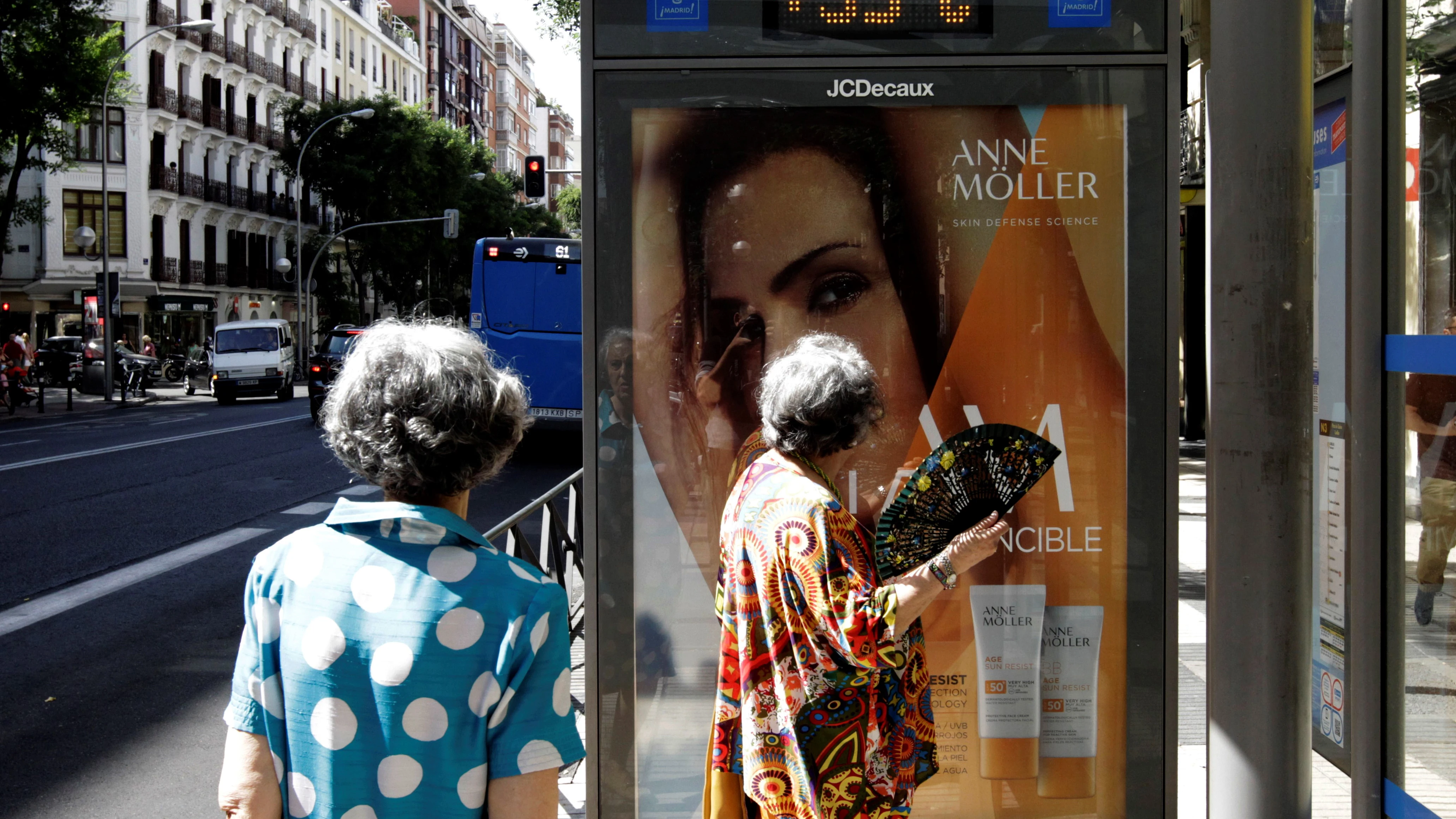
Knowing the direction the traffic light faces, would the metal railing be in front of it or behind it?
in front

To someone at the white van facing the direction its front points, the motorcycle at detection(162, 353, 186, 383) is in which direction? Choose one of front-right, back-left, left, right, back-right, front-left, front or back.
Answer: back

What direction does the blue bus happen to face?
away from the camera

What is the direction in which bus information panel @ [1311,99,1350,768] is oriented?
to the viewer's left

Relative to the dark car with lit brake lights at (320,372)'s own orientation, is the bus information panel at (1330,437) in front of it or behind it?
behind

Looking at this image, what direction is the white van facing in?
toward the camera

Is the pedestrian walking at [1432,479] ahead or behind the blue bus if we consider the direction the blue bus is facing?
behind

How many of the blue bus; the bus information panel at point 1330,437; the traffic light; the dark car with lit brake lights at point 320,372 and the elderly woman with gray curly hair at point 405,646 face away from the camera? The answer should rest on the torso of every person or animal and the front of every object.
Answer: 3

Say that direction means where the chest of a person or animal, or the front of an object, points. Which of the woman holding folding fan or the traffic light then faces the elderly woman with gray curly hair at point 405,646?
the traffic light

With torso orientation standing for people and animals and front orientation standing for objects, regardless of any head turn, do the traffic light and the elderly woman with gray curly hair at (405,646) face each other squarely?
yes

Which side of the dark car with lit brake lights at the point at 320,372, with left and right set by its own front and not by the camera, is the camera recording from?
back

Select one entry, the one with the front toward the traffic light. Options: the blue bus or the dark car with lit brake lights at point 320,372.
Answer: the blue bus

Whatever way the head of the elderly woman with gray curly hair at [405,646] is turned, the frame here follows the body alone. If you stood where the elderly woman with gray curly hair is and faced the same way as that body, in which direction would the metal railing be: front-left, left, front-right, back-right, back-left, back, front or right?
front

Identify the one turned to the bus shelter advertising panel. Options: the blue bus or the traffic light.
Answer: the traffic light

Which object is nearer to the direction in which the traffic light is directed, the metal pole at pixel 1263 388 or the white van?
the metal pole

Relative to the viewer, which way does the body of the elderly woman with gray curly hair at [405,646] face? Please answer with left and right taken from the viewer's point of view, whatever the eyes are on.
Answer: facing away from the viewer

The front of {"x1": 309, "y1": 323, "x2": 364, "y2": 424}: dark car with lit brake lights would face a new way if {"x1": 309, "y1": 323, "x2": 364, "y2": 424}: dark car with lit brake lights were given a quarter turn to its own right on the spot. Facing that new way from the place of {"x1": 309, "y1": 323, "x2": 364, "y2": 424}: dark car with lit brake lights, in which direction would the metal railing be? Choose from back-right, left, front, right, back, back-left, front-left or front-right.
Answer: right

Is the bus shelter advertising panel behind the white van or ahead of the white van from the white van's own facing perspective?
ahead

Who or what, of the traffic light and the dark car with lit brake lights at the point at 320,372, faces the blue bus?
the traffic light
